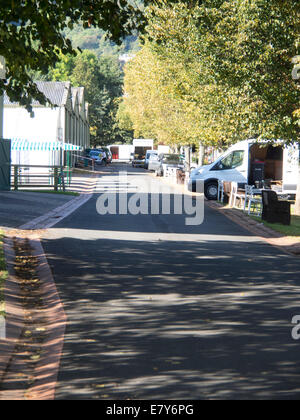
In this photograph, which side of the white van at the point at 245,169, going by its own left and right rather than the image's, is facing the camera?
left

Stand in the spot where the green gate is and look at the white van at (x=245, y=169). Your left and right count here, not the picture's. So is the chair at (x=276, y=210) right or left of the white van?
right

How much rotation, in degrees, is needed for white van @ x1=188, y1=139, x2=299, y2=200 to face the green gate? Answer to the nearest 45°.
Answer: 0° — it already faces it

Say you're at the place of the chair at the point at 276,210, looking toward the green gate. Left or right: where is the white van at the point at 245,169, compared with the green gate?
right

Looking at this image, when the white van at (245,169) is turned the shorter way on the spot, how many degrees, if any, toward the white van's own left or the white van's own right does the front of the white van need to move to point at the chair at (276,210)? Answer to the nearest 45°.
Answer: approximately 90° to the white van's own left

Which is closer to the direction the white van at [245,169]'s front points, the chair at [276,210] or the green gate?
the green gate
